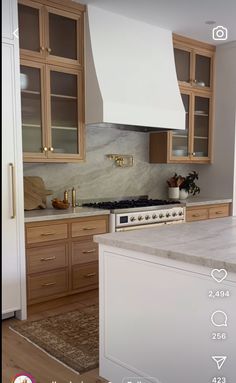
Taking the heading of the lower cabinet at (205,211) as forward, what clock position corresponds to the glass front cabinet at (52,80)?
The glass front cabinet is roughly at 3 o'clock from the lower cabinet.

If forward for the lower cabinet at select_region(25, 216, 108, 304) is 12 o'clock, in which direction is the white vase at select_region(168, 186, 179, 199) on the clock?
The white vase is roughly at 9 o'clock from the lower cabinet.

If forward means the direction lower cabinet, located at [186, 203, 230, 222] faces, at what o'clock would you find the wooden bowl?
The wooden bowl is roughly at 3 o'clock from the lower cabinet.

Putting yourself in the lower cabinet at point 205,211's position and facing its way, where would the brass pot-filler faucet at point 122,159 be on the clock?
The brass pot-filler faucet is roughly at 4 o'clock from the lower cabinet.

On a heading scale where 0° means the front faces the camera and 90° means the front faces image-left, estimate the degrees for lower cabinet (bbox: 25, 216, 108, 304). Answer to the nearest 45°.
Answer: approximately 315°

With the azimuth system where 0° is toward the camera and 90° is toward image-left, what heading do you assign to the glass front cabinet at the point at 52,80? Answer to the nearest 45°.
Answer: approximately 315°

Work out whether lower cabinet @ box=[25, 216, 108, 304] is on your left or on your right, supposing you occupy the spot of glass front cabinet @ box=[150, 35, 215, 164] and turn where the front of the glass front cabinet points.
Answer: on your right

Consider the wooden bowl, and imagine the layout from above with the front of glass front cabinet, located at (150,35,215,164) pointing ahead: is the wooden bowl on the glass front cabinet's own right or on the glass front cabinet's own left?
on the glass front cabinet's own right

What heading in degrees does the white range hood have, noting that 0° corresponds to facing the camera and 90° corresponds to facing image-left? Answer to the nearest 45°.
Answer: approximately 315°
